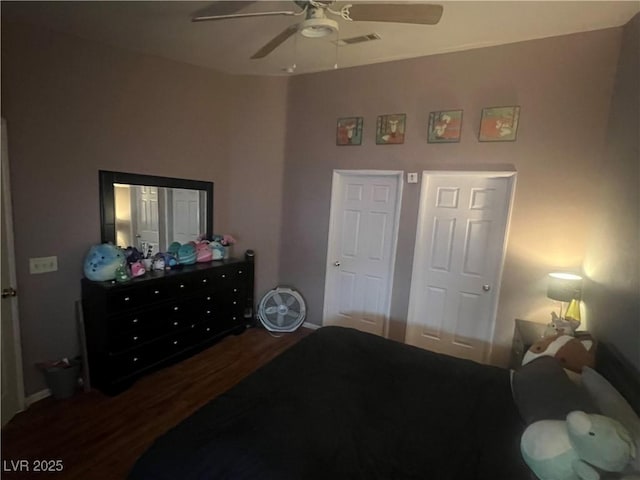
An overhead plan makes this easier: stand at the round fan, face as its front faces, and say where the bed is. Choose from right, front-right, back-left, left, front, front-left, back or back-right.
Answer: front

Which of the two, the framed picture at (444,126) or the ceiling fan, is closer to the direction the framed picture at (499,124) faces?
the ceiling fan

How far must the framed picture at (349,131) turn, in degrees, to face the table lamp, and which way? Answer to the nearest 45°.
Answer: approximately 45° to its left

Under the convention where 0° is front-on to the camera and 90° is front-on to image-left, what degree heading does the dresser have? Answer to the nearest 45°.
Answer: approximately 315°

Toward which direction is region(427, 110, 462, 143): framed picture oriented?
toward the camera

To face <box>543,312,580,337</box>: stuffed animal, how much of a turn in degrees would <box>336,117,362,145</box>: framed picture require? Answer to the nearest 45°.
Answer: approximately 45° to its left

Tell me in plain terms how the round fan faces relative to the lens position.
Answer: facing the viewer

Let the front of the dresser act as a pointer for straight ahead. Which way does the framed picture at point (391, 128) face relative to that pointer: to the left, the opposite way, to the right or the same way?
to the right

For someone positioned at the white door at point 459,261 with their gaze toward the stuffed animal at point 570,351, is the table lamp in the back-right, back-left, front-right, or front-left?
front-left

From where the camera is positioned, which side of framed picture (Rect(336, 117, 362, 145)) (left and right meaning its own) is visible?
front
